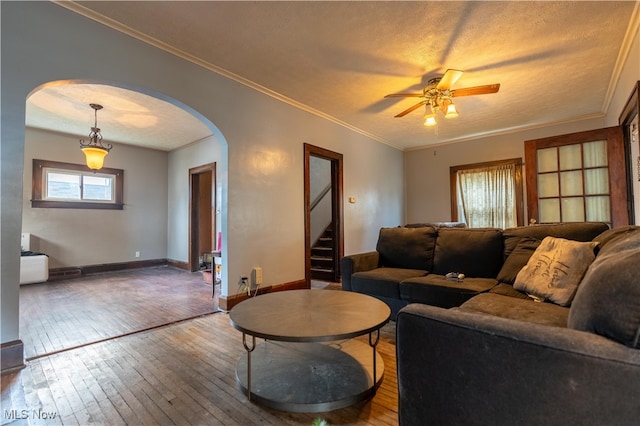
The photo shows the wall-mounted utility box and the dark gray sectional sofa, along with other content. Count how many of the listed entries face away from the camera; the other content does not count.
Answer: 0

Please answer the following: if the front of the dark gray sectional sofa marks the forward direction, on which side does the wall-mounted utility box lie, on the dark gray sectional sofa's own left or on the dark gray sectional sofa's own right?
on the dark gray sectional sofa's own right

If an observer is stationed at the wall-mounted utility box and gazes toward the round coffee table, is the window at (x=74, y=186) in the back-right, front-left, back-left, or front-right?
back-right

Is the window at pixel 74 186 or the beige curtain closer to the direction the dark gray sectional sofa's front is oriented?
the window

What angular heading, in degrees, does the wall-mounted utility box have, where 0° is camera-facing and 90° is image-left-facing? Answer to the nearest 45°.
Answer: approximately 315°

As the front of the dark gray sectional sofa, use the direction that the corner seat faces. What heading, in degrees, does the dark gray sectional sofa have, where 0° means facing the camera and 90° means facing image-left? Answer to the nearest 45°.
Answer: approximately 45°

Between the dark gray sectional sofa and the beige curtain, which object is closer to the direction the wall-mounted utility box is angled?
the dark gray sectional sofa

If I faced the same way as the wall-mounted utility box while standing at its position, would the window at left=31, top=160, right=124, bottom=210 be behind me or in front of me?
behind

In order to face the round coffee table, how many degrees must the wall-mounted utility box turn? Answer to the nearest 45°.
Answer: approximately 45° to its right

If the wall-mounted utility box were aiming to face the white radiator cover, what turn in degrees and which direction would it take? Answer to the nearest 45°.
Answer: approximately 180°
